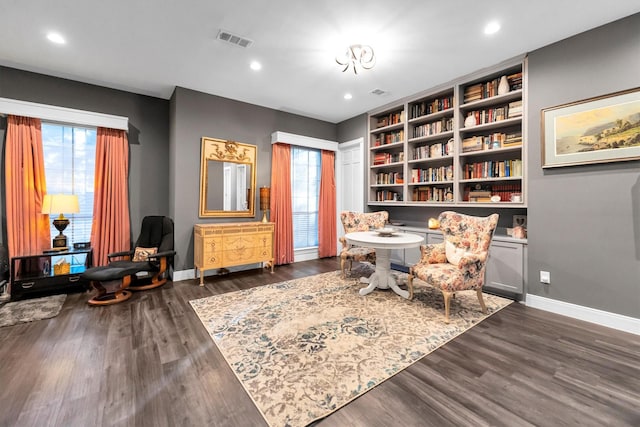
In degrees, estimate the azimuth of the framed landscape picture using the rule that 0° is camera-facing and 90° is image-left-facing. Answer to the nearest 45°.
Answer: approximately 45°

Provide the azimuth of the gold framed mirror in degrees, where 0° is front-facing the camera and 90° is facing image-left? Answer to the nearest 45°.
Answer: approximately 315°

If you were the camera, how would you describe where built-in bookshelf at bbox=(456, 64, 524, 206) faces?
facing the viewer and to the left of the viewer

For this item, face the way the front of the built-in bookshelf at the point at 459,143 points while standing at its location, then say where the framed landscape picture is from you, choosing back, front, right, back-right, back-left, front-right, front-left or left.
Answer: left

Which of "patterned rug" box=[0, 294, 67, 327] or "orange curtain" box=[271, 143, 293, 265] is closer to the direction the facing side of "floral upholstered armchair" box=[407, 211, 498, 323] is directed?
the patterned rug

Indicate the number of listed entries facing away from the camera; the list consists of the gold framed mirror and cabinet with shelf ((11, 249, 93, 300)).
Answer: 0

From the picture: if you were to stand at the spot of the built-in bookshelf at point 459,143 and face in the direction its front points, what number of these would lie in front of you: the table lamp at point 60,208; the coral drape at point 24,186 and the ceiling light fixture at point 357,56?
3

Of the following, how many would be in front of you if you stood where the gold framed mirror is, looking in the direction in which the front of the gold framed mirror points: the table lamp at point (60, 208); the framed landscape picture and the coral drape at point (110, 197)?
1

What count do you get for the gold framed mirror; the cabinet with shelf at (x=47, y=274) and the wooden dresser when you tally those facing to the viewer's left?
0

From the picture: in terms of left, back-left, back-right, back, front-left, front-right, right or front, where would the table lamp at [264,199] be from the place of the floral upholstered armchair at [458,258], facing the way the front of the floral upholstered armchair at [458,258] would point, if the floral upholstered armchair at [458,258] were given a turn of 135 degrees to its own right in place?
left

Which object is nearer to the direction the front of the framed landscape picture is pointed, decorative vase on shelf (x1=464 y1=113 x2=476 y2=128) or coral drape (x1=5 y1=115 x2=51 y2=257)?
the coral drape

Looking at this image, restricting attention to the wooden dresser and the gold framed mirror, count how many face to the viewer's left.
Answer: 0

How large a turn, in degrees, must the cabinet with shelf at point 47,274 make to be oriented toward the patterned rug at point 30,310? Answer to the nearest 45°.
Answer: approximately 45° to its right

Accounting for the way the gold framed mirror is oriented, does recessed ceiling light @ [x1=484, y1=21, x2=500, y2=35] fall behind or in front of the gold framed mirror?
in front

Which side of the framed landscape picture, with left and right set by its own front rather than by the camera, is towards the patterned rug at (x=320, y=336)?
front
